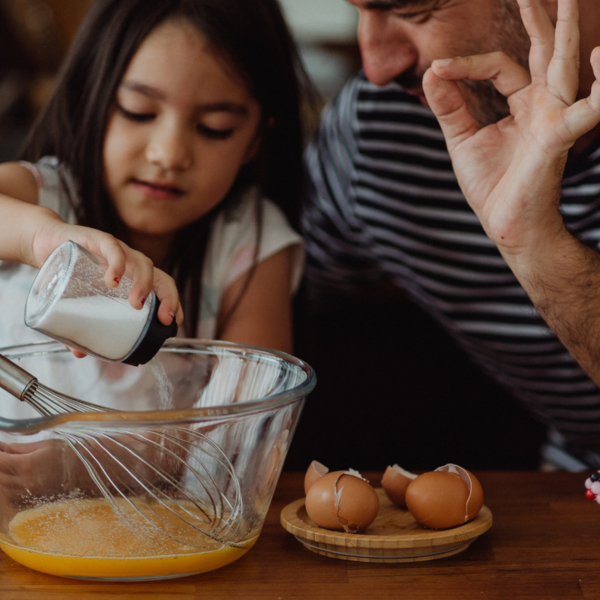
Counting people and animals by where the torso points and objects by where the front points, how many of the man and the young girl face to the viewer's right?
0

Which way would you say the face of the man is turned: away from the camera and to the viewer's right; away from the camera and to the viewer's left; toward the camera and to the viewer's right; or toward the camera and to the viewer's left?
toward the camera and to the viewer's left

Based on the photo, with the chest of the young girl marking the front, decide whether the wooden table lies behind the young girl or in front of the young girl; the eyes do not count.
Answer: in front

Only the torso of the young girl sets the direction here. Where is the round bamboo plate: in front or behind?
in front

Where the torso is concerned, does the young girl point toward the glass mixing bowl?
yes

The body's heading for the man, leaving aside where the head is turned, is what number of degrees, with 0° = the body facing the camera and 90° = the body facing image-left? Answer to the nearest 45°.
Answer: approximately 45°

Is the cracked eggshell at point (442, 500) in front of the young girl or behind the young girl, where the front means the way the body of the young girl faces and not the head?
in front

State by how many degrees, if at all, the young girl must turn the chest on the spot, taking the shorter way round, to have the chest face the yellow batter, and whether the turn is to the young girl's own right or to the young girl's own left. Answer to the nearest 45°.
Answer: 0° — they already face it

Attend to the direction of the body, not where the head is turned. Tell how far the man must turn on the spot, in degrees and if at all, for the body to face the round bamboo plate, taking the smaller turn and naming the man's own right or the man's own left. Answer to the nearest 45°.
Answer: approximately 45° to the man's own left

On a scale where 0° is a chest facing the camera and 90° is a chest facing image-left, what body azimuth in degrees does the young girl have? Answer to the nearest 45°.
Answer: approximately 0°
